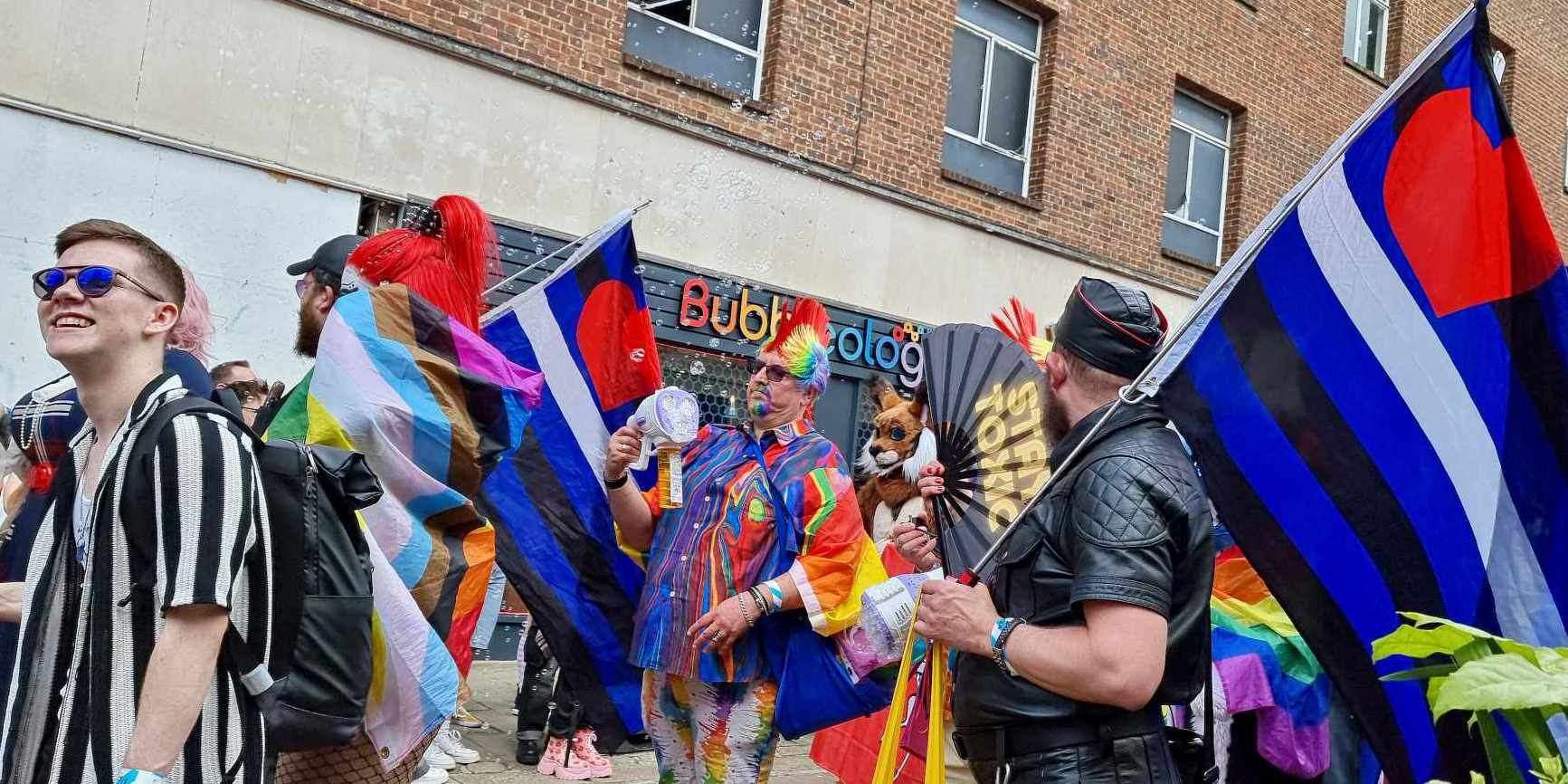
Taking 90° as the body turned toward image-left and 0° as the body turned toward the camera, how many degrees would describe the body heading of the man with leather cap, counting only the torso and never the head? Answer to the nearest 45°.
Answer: approximately 90°

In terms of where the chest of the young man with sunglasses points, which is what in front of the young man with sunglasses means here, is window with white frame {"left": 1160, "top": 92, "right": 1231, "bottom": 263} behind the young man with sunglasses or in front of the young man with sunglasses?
behind

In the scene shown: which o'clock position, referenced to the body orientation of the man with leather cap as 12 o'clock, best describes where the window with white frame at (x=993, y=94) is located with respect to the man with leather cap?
The window with white frame is roughly at 3 o'clock from the man with leather cap.
